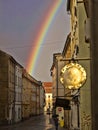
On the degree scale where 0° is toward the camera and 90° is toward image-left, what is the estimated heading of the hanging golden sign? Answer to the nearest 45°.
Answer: approximately 0°
